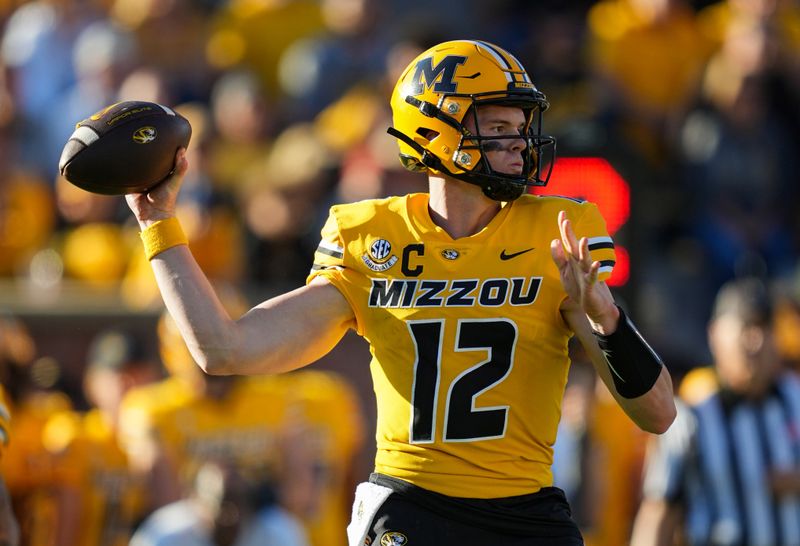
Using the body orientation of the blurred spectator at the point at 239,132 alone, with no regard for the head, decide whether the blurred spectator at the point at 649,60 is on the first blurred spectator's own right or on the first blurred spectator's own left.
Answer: on the first blurred spectator's own left

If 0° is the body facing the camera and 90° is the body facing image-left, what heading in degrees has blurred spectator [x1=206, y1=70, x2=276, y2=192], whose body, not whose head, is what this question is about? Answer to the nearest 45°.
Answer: approximately 0°

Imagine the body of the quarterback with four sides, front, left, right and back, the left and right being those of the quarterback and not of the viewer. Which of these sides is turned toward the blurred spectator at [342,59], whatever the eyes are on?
back

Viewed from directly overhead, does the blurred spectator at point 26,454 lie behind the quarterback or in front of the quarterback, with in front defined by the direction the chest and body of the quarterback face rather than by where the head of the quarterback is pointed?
behind

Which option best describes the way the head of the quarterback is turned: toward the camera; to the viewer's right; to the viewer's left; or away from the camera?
to the viewer's right

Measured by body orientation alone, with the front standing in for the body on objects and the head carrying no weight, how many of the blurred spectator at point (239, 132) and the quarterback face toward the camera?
2

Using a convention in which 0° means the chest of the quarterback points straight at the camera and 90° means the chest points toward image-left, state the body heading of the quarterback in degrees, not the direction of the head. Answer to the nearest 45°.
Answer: approximately 0°

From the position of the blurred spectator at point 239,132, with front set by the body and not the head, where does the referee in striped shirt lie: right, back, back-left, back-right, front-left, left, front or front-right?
front-left

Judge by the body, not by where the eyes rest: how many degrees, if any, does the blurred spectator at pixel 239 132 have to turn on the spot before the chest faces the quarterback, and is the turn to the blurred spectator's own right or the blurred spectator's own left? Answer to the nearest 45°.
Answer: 0° — they already face them

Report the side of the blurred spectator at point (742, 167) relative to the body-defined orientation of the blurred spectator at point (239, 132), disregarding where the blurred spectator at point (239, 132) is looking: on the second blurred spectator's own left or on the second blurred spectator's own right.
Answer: on the second blurred spectator's own left
